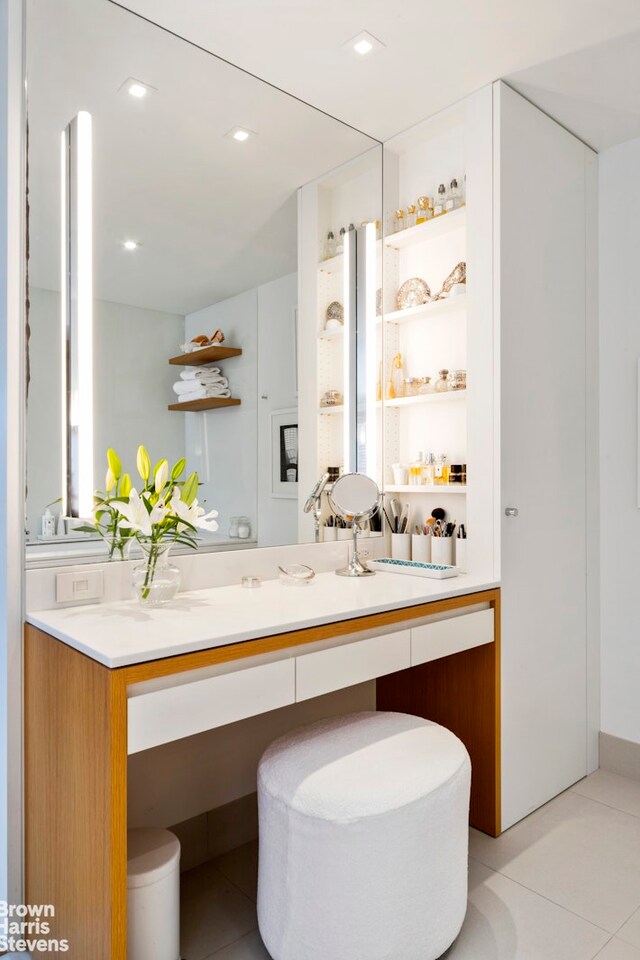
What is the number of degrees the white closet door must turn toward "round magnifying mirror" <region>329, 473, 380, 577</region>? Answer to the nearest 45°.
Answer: approximately 90° to its right

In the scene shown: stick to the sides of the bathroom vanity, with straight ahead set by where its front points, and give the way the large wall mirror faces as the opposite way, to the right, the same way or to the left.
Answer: the same way

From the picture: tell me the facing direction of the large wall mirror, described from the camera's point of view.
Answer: facing the viewer and to the right of the viewer

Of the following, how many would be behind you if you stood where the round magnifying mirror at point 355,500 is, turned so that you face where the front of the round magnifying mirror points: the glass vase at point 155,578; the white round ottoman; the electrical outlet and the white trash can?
0

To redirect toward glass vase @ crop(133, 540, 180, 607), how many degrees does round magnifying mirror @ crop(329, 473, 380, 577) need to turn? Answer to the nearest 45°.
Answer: approximately 45° to its right

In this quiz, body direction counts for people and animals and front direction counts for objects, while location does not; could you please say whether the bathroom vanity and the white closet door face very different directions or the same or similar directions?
same or similar directions

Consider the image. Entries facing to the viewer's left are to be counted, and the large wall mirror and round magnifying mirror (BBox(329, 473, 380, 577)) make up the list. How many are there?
0

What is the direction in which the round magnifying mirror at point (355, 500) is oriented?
toward the camera
